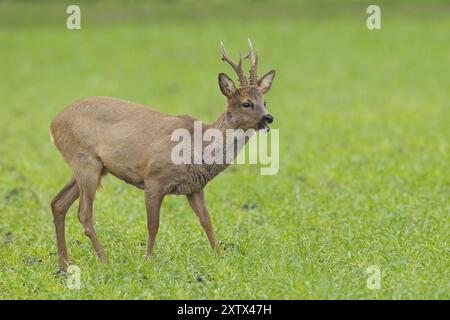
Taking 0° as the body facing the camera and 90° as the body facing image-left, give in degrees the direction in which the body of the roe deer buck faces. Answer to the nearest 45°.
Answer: approximately 270°
